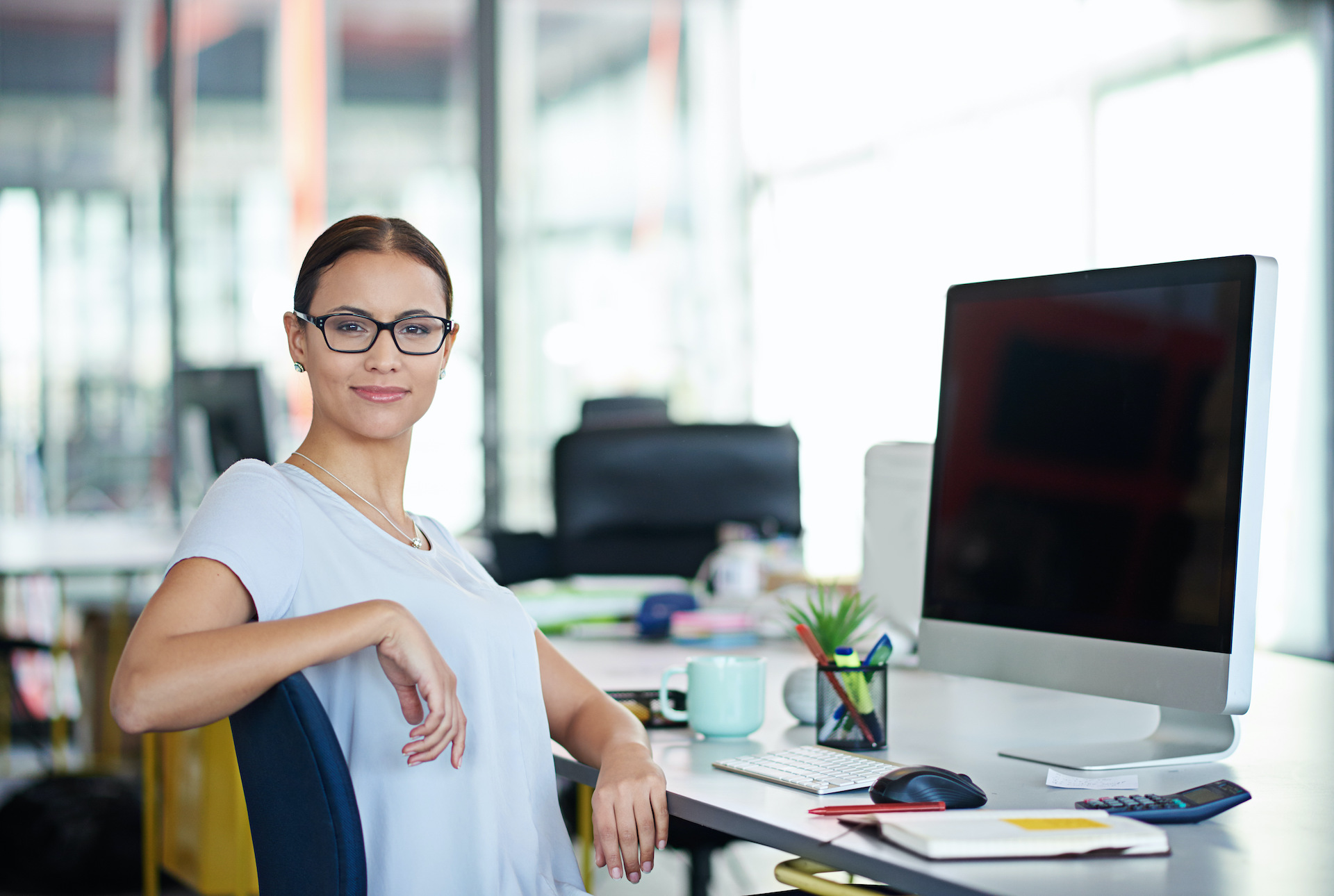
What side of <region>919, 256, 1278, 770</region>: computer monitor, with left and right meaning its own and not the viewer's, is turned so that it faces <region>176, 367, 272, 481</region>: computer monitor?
right

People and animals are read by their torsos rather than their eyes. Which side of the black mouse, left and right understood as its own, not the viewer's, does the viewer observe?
right

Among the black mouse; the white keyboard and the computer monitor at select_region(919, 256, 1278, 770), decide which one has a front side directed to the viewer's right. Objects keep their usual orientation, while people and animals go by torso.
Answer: the black mouse

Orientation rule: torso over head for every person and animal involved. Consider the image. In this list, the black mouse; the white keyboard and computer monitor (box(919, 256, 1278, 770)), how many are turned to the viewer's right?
1

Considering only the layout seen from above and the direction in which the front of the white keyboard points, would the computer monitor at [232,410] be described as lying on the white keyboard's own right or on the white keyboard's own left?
on the white keyboard's own right

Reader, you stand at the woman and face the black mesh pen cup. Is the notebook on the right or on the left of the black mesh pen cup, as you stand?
right

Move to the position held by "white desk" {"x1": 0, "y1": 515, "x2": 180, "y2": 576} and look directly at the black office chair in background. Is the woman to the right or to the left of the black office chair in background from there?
right

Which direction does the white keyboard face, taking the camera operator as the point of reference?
facing the viewer and to the left of the viewer

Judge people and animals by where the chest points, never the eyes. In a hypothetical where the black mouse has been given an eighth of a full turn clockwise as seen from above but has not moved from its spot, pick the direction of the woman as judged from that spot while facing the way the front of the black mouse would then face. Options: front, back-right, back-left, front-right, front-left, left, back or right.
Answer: back-right

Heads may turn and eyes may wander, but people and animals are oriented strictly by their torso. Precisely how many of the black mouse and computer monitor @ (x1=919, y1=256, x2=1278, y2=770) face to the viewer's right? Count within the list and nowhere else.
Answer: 1

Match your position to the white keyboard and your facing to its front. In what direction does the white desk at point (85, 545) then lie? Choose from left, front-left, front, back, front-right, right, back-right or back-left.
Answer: right

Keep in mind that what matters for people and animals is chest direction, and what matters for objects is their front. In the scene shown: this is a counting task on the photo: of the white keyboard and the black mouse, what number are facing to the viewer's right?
1

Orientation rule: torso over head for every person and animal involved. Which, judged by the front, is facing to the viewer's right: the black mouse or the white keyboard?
the black mouse

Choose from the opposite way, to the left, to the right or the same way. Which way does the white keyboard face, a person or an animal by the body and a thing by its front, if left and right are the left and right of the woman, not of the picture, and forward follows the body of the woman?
to the right
